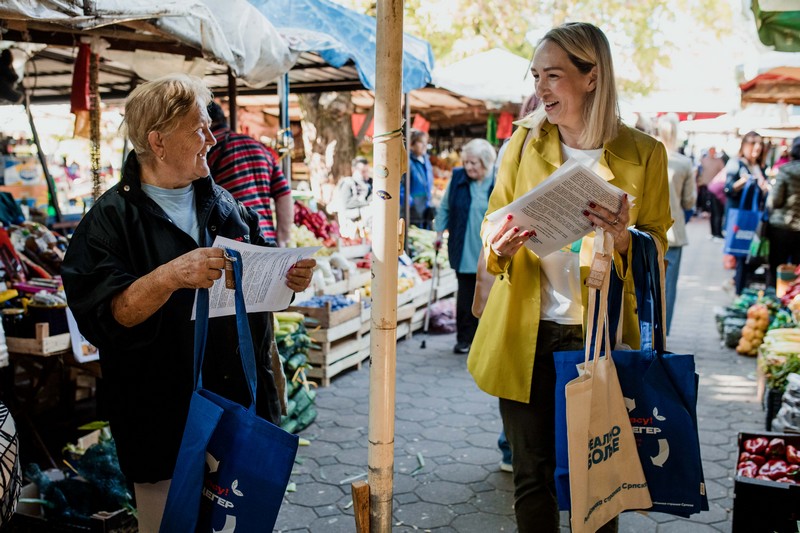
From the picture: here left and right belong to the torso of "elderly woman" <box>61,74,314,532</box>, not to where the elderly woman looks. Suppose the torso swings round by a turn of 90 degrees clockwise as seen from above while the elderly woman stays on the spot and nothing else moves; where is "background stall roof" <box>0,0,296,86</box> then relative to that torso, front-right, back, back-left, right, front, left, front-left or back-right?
back-right

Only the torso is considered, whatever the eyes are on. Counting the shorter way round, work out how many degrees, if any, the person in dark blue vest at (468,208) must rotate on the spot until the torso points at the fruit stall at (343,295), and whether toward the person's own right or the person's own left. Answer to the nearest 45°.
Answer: approximately 90° to the person's own right

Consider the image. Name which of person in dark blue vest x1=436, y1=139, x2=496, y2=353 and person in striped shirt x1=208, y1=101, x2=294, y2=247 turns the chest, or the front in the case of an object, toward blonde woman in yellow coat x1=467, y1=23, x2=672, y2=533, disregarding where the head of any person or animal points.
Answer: the person in dark blue vest

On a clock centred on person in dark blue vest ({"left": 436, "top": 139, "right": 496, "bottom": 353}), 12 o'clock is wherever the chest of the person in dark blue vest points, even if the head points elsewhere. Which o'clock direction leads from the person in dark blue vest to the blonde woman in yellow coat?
The blonde woman in yellow coat is roughly at 12 o'clock from the person in dark blue vest.

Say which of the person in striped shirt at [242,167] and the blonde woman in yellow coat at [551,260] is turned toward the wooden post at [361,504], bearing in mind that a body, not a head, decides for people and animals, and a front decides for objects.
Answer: the blonde woman in yellow coat

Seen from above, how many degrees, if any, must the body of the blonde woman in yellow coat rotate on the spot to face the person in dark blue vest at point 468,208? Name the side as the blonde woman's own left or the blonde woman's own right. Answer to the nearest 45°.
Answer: approximately 135° to the blonde woman's own right

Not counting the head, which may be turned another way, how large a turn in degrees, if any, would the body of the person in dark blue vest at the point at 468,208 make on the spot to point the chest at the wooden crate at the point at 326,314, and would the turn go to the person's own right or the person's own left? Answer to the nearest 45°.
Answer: approximately 45° to the person's own right

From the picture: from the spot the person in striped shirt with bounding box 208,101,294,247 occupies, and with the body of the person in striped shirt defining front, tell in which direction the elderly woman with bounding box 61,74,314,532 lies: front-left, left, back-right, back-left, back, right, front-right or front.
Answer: back-left

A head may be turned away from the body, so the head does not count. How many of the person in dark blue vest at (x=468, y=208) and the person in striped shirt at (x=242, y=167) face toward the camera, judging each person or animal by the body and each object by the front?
1

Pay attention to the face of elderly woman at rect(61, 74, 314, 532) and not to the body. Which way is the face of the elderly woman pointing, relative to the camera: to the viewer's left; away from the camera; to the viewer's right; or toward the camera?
to the viewer's right

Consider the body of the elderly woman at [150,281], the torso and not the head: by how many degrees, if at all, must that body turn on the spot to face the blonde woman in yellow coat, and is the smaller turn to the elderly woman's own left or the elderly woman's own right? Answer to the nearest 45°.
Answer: approximately 45° to the elderly woman's own left

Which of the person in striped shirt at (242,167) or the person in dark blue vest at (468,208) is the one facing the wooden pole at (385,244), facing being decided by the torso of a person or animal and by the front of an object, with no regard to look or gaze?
the person in dark blue vest
